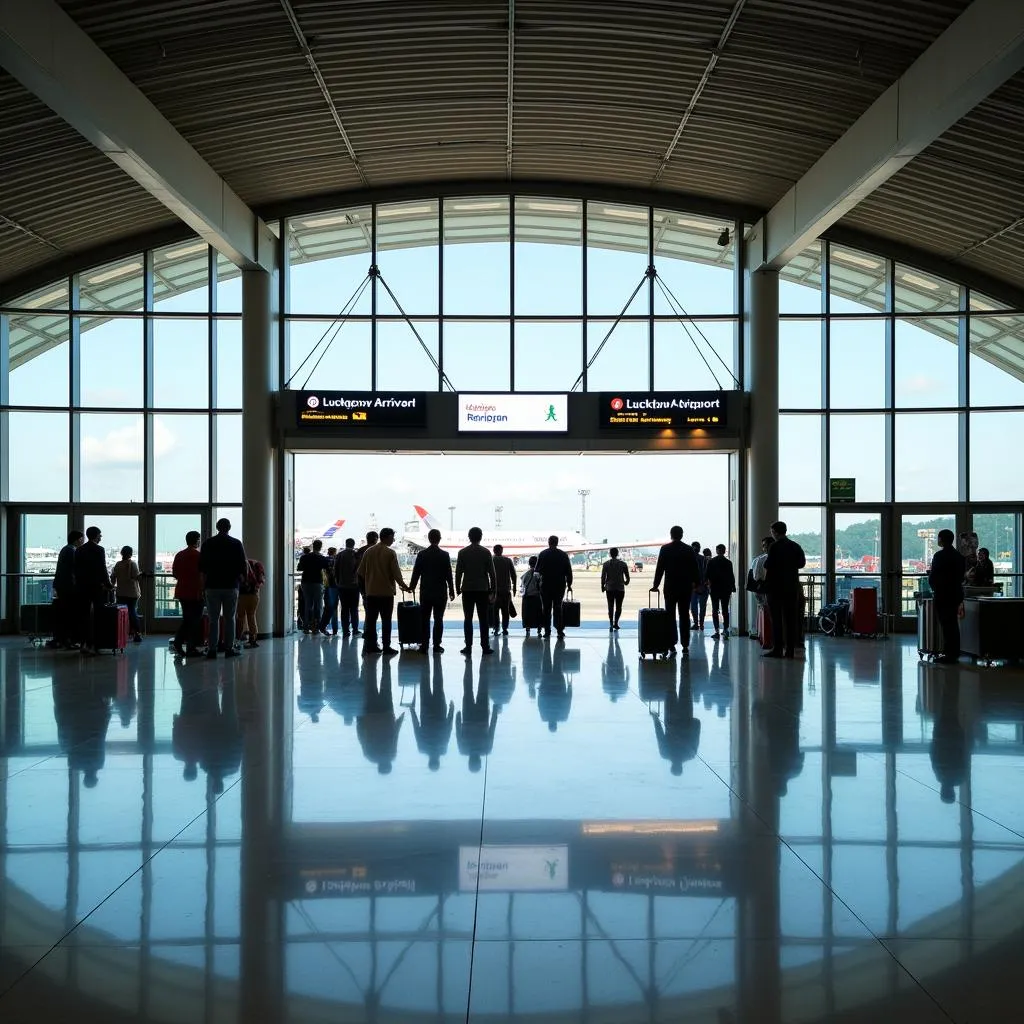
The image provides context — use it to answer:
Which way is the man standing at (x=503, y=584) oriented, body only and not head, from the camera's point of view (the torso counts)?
away from the camera

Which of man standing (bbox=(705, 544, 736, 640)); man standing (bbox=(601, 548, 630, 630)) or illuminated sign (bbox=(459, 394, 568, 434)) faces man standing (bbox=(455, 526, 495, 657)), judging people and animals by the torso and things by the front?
the illuminated sign

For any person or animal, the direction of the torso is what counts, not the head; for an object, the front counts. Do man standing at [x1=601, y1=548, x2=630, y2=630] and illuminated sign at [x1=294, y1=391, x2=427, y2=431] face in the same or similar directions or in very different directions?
very different directions

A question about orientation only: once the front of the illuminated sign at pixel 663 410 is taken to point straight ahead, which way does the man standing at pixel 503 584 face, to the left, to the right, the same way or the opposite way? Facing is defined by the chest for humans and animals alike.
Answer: the opposite way

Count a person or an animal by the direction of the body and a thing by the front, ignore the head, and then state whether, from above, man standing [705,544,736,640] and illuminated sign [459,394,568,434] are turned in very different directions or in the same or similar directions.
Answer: very different directions

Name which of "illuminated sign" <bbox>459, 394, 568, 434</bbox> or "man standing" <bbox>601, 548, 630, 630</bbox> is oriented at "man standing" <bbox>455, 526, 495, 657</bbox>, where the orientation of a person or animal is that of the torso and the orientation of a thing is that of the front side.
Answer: the illuminated sign

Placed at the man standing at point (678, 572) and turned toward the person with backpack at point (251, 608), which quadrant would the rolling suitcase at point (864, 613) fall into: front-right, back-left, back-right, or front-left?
back-right

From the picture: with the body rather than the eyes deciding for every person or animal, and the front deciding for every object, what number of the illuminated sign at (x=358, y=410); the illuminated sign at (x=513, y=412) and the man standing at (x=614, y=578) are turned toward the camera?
2

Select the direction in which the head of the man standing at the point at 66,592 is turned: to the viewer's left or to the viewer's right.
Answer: to the viewer's right

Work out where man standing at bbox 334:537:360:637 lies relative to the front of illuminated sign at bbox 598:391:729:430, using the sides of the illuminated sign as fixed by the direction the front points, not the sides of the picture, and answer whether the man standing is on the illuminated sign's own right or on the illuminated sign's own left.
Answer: on the illuminated sign's own right
